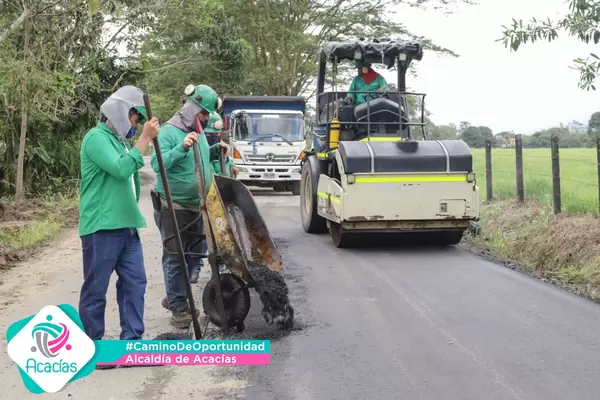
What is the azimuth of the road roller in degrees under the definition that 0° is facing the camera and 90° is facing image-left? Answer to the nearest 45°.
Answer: approximately 0°

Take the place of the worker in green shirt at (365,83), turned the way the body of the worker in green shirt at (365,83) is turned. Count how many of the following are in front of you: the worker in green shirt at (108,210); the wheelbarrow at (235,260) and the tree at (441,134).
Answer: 2

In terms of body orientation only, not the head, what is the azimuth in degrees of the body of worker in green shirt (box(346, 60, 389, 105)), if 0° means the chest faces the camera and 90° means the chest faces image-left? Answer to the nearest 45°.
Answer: approximately 0°

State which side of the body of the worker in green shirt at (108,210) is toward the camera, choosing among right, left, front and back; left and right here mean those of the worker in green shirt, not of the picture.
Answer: right

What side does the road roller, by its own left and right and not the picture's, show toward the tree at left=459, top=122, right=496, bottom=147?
back

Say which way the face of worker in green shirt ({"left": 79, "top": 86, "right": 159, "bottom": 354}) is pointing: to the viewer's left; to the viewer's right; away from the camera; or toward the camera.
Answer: to the viewer's right

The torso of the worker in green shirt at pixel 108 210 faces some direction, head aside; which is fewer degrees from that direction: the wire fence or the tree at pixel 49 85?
the wire fence

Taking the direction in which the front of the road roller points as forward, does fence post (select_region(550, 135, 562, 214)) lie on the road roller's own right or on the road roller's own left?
on the road roller's own left

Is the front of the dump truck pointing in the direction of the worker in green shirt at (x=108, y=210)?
yes

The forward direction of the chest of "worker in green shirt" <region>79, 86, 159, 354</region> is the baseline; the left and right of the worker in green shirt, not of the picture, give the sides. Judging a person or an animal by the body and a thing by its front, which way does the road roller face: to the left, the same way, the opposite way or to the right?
to the right

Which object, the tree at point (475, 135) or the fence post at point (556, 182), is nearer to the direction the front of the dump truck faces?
the fence post
